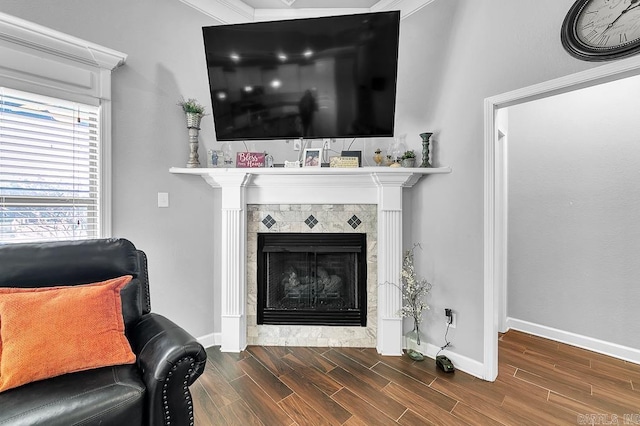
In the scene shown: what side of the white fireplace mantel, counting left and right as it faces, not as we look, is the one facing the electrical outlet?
left

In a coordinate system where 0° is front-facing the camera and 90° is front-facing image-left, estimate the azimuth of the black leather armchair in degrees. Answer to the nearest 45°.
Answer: approximately 315°

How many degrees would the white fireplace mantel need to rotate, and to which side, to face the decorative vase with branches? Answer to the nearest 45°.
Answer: approximately 90° to its left

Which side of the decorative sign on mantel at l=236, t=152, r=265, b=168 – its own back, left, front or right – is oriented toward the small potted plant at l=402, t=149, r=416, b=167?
left

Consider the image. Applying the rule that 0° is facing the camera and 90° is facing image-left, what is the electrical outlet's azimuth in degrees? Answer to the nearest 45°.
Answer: approximately 45°

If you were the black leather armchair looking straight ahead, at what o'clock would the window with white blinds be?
The window with white blinds is roughly at 7 o'clock from the black leather armchair.
